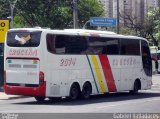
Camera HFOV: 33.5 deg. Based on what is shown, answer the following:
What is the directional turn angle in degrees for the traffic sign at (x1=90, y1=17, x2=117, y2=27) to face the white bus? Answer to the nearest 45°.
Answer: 0° — it already faces it

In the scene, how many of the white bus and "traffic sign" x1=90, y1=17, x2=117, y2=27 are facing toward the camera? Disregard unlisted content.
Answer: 1
